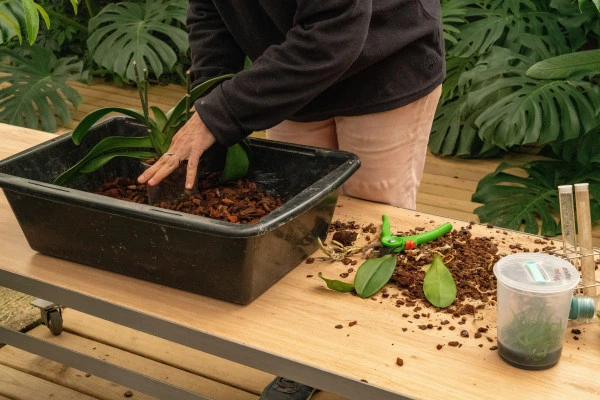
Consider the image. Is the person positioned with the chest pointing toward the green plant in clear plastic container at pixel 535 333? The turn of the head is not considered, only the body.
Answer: no

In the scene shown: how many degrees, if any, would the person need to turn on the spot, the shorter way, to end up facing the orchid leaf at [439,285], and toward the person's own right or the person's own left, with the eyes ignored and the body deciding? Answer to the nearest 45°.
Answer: approximately 90° to the person's own left

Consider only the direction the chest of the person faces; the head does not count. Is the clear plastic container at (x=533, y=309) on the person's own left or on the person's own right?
on the person's own left

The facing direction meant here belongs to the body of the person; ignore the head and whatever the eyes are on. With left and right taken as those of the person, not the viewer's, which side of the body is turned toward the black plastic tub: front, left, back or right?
front

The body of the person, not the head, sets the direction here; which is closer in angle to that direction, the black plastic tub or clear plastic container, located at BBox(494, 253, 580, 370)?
the black plastic tub

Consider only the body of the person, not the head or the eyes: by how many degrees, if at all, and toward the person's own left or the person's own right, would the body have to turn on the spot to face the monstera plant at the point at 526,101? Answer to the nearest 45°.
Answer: approximately 180°

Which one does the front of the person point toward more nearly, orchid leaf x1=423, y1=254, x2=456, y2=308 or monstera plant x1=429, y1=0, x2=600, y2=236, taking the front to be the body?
the orchid leaf

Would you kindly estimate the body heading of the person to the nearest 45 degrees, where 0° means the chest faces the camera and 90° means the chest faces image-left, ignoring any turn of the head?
approximately 45°
